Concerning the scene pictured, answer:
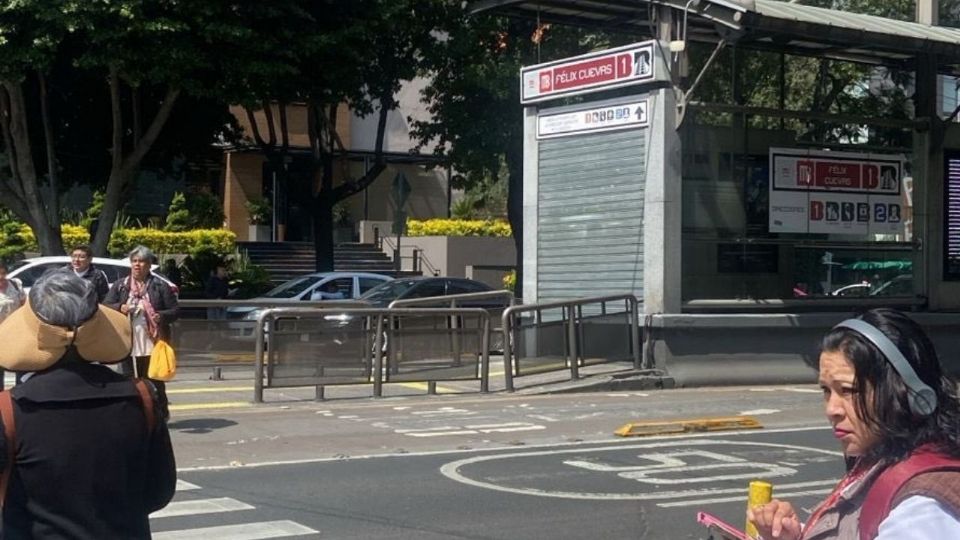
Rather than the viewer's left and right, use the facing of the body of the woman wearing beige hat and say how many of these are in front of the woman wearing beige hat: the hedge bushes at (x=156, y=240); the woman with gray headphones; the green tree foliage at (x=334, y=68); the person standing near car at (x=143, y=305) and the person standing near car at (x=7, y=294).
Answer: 4

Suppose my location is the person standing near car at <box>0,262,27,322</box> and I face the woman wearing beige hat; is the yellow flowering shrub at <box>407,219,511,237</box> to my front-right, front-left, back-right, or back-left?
back-left

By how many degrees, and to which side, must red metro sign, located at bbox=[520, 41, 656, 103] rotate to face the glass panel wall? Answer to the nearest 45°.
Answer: approximately 135° to its left

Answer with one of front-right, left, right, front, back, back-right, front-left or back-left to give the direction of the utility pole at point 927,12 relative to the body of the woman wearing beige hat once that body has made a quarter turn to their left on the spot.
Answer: back-right

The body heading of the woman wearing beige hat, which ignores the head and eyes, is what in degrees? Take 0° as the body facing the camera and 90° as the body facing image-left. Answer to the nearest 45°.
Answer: approximately 180°

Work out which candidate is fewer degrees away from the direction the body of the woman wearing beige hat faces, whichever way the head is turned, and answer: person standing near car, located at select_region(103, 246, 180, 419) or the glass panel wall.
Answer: the person standing near car

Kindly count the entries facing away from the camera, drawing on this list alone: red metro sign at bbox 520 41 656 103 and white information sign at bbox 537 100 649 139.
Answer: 0

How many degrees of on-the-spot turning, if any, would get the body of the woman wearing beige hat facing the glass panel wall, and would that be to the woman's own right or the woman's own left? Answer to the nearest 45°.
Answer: approximately 45° to the woman's own right

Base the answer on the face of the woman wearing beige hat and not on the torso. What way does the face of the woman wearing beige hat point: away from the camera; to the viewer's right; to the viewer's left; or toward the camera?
away from the camera

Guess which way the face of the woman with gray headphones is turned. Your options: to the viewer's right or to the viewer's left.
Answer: to the viewer's left

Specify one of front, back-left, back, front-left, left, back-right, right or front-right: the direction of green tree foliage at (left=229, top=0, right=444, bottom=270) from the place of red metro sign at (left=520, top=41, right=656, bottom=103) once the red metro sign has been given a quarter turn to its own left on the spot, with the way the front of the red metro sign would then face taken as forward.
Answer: back

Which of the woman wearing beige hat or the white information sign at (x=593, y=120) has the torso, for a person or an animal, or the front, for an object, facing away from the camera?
the woman wearing beige hat

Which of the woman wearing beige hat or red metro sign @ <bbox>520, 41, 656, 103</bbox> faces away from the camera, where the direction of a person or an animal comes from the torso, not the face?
the woman wearing beige hat

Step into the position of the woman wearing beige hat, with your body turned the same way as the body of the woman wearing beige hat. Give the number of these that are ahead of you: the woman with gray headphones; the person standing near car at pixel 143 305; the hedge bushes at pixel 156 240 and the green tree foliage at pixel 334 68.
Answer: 3

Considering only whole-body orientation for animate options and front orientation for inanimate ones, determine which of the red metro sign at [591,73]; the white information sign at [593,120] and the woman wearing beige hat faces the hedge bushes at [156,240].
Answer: the woman wearing beige hat
